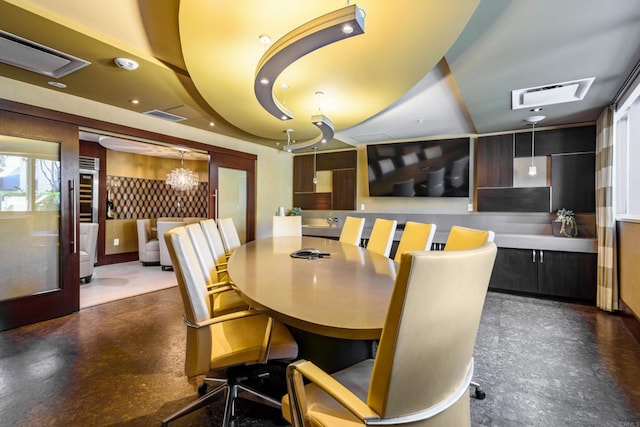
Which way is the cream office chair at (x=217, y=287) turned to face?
to the viewer's right

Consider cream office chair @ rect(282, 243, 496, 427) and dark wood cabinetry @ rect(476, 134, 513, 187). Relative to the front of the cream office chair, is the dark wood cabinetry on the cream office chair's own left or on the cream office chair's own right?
on the cream office chair's own right

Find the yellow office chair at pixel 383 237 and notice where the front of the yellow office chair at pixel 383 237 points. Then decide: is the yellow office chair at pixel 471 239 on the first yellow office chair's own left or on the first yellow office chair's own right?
on the first yellow office chair's own left

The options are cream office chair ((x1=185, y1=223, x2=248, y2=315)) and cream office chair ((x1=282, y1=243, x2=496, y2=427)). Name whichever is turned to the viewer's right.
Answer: cream office chair ((x1=185, y1=223, x2=248, y2=315))

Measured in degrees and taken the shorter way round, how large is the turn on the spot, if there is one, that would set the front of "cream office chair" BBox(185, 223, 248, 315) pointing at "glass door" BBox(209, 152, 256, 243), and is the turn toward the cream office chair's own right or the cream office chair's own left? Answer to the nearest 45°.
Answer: approximately 90° to the cream office chair's own left

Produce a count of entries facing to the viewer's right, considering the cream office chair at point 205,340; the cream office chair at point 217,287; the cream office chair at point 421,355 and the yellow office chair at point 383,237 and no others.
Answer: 2

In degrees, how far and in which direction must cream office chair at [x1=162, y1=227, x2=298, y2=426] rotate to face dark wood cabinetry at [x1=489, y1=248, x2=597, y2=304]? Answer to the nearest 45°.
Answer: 0° — it already faces it

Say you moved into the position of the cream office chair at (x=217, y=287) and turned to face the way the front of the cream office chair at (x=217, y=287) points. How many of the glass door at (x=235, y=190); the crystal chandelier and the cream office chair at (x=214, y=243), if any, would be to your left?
3

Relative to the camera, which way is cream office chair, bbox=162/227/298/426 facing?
to the viewer's right

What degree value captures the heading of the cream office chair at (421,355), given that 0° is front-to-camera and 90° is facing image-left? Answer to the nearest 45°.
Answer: approximately 135°

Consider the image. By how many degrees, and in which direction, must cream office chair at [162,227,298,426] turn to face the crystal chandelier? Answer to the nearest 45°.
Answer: approximately 90° to its left

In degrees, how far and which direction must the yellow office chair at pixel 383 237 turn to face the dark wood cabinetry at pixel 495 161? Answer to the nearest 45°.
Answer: approximately 180°

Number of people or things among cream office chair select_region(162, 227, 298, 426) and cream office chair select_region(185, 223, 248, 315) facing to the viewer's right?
2

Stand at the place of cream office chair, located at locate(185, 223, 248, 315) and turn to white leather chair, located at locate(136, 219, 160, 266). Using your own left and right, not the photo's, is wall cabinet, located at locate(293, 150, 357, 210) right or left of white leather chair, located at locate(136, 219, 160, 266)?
right

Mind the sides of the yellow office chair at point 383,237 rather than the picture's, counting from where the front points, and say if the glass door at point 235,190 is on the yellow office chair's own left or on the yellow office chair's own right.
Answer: on the yellow office chair's own right
